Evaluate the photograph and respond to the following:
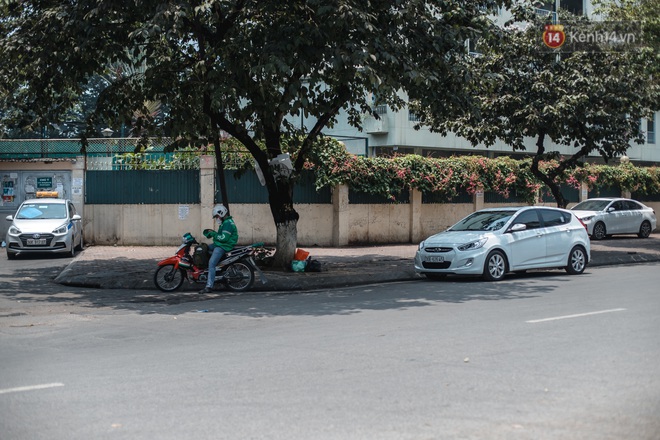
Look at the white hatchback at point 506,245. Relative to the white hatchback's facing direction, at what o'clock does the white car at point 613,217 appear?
The white car is roughly at 5 o'clock from the white hatchback.

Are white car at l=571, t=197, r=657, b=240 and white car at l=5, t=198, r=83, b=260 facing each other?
no

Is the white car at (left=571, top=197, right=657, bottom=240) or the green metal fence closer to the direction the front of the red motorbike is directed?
the green metal fence

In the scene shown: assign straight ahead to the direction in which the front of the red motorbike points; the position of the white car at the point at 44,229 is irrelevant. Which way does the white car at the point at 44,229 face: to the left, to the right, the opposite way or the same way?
to the left

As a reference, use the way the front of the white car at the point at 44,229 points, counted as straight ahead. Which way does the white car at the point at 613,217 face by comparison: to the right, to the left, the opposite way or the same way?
to the right

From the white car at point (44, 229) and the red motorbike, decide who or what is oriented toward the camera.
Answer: the white car

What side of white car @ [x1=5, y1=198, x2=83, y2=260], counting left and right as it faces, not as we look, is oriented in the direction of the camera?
front

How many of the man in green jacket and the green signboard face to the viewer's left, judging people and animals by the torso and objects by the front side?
1

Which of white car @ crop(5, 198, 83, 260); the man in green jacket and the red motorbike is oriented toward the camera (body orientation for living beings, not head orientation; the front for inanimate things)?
the white car

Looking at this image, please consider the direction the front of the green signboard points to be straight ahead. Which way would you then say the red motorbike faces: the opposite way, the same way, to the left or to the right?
to the right

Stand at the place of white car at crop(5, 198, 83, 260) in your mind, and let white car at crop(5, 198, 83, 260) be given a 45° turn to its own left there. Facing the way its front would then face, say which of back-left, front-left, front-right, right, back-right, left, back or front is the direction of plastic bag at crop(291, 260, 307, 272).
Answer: front

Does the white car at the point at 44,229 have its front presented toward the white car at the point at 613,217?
no

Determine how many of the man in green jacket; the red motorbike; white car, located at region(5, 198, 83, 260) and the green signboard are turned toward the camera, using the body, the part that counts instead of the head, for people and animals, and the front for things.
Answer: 2

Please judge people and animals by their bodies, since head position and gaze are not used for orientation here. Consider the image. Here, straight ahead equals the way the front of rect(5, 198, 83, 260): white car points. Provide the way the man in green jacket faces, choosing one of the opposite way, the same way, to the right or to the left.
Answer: to the right

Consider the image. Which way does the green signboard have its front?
toward the camera

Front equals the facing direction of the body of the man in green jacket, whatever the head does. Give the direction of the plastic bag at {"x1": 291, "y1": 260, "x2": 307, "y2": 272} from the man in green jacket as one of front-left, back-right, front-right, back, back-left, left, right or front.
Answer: back-right

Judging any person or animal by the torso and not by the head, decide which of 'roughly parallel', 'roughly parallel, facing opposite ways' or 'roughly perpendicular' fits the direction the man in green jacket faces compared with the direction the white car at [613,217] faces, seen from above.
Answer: roughly parallel

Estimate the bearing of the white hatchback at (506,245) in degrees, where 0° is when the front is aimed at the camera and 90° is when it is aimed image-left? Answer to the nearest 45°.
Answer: approximately 45°

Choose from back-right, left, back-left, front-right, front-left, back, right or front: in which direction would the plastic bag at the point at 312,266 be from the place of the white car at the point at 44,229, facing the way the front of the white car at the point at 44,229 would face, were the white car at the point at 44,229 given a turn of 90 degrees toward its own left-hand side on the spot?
front-right

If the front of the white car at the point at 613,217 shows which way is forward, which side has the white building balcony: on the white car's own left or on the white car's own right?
on the white car's own right

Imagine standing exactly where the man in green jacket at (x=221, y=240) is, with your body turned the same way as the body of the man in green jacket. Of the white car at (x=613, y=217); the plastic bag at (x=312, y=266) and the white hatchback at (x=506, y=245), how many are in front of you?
0

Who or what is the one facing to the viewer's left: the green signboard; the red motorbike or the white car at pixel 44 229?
the red motorbike

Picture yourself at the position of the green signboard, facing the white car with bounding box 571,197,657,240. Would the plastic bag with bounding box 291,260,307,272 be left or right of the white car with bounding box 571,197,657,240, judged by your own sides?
right

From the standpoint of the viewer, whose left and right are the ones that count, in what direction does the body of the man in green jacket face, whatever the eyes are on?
facing to the left of the viewer

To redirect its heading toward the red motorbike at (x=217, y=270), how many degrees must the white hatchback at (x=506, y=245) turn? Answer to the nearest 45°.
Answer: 0° — it already faces it
